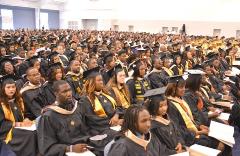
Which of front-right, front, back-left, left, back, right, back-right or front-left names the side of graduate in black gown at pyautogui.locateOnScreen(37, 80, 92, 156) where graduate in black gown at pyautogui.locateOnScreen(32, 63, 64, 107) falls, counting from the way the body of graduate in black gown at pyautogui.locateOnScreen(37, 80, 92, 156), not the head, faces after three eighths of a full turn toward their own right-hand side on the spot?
right

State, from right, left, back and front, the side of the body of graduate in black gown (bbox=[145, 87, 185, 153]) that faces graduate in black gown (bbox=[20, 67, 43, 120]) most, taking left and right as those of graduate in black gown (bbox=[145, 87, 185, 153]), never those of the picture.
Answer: back

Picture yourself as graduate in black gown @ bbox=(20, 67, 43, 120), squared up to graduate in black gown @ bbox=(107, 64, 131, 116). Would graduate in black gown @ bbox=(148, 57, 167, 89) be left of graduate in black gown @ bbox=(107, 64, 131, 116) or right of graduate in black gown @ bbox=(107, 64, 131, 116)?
left

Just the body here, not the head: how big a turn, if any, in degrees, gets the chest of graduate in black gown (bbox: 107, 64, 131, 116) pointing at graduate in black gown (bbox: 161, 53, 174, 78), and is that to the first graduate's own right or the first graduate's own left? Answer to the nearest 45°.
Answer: approximately 90° to the first graduate's own left

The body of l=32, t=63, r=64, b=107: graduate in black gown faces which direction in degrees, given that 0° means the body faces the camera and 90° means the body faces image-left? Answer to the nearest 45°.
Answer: approximately 315°

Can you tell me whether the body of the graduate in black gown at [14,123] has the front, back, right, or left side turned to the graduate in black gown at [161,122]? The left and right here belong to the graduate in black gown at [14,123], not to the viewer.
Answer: front
